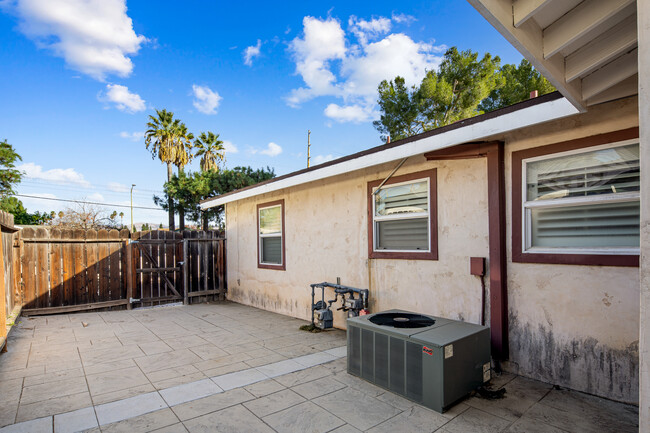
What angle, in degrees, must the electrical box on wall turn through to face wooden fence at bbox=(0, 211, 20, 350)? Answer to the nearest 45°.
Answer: approximately 45° to its right

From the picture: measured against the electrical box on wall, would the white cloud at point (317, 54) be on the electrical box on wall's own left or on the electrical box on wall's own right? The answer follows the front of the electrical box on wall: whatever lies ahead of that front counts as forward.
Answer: on the electrical box on wall's own right

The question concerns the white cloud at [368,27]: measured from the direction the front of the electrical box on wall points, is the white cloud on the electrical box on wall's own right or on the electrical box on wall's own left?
on the electrical box on wall's own right

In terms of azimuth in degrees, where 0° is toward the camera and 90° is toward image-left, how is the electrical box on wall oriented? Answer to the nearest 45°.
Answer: approximately 45°

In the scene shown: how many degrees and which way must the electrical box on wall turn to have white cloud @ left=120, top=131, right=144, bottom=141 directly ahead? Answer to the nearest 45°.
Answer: approximately 90° to its right

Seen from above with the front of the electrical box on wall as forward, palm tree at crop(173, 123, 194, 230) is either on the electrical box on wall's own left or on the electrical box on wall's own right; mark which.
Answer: on the electrical box on wall's own right

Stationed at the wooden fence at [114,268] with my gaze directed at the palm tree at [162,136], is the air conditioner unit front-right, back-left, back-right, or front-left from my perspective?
back-right

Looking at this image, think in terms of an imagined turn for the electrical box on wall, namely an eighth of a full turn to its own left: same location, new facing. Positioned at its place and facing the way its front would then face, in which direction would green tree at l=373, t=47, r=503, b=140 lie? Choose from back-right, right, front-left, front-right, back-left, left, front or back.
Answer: back

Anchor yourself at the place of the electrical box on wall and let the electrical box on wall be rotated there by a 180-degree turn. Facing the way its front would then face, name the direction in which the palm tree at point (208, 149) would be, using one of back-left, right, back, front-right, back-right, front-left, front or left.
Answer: left

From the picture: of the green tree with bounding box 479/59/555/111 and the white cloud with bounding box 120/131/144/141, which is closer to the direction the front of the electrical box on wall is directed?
the white cloud

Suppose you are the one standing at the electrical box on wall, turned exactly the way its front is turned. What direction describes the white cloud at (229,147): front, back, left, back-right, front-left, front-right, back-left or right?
right

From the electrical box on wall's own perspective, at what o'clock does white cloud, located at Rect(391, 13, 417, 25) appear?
The white cloud is roughly at 4 o'clock from the electrical box on wall.
